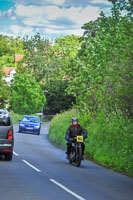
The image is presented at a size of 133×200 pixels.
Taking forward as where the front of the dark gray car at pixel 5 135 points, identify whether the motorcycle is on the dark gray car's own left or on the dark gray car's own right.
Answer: on the dark gray car's own right

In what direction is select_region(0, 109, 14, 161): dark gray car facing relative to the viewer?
away from the camera

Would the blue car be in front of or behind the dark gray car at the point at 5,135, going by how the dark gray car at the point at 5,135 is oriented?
in front

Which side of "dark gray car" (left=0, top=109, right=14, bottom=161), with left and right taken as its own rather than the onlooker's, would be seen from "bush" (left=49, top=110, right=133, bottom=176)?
right

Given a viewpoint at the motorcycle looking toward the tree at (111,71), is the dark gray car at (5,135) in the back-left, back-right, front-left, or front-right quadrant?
back-left

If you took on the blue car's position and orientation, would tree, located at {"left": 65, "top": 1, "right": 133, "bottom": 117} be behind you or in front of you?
in front
